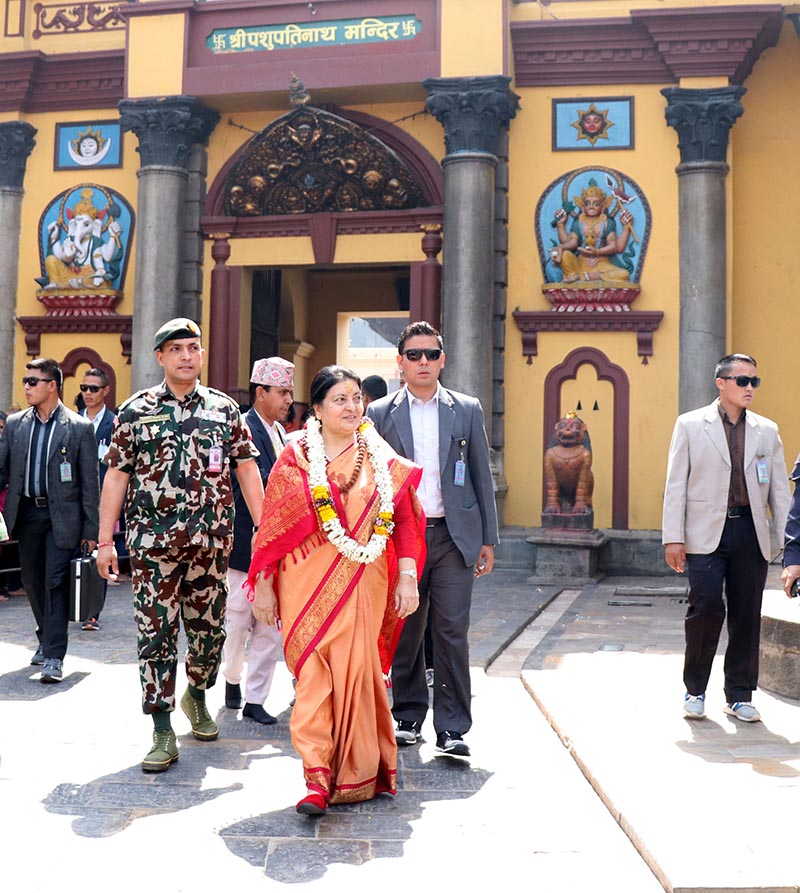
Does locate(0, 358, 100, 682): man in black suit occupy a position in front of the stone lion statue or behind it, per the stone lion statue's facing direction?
in front

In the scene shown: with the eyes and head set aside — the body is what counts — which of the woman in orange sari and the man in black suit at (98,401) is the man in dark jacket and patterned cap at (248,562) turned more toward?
the woman in orange sari

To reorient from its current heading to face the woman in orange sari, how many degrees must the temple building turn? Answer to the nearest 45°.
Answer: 0° — it already faces them

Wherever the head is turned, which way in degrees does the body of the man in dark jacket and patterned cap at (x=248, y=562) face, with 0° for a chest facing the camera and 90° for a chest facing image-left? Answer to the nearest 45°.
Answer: approximately 315°

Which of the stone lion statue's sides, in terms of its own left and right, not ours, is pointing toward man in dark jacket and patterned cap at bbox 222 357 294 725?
front

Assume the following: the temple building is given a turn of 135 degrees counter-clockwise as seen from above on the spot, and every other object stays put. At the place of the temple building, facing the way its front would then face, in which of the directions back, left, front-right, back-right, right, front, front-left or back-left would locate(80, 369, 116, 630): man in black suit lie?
back

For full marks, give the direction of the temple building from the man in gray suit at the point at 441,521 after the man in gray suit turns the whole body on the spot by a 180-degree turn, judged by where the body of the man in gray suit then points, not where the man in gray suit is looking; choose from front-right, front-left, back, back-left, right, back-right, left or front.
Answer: front

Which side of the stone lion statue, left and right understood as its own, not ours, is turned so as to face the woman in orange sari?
front

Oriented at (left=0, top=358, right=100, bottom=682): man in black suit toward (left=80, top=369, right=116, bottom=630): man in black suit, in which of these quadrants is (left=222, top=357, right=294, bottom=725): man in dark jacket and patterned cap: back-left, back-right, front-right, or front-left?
back-right

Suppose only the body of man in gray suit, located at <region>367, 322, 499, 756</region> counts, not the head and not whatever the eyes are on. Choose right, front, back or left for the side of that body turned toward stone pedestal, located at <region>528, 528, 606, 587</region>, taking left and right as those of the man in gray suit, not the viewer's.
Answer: back
